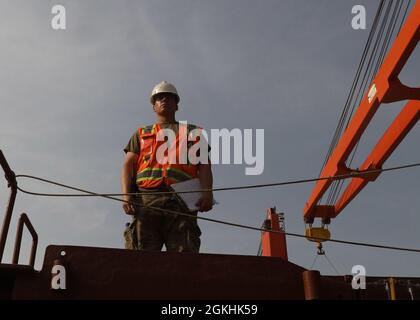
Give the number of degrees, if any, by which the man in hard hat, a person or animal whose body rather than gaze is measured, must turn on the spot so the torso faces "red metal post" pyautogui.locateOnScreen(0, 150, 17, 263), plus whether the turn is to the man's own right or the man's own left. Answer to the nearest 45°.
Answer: approximately 45° to the man's own right

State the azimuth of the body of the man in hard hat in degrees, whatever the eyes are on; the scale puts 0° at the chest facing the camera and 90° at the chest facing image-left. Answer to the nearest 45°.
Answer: approximately 0°

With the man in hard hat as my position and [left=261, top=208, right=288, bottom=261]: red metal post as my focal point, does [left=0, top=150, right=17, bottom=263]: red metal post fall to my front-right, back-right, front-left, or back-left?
back-left
